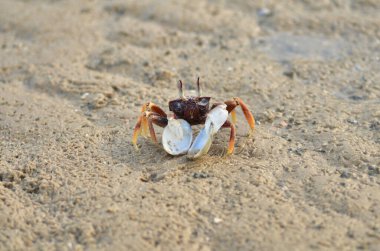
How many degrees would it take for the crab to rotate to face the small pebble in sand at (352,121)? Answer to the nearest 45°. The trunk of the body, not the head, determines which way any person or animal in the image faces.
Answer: approximately 90° to its left

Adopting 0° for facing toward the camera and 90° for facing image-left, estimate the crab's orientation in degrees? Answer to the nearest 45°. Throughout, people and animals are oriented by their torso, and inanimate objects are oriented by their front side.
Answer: approximately 0°

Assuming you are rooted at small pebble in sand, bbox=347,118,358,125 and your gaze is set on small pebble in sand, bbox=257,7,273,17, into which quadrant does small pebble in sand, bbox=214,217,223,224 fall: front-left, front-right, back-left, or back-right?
back-left

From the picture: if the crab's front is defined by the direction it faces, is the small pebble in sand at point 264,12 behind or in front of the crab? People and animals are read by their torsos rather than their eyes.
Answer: behind
